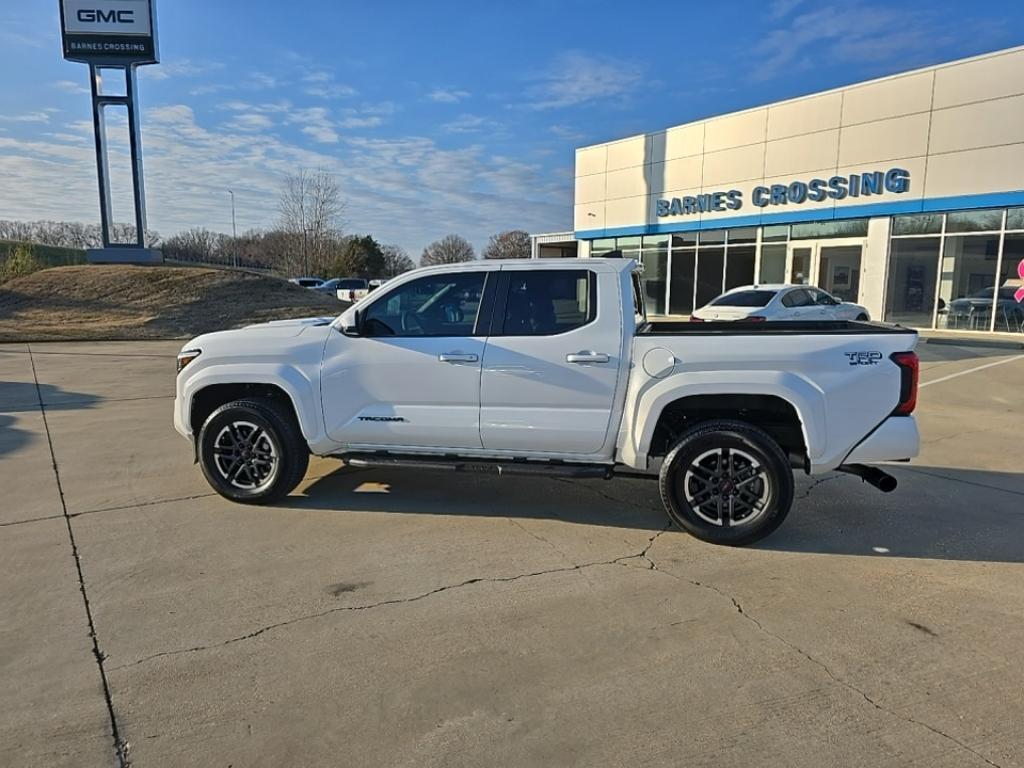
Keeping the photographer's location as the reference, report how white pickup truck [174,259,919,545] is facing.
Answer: facing to the left of the viewer

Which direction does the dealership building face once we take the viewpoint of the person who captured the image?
facing the viewer and to the left of the viewer

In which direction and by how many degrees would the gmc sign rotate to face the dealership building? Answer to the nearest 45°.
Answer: approximately 45° to its left

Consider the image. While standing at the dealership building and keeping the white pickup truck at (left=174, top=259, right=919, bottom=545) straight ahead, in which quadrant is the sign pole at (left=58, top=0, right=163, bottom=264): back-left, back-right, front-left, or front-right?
front-right

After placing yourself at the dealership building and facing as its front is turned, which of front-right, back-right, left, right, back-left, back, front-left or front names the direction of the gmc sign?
front-right

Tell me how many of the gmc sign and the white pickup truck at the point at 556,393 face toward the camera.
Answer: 1

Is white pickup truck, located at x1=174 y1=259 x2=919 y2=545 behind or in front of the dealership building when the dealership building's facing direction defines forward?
in front

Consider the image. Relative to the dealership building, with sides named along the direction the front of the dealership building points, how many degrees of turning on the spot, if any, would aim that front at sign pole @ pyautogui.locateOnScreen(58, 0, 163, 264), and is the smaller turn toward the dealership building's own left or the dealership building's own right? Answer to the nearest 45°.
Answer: approximately 45° to the dealership building's own right

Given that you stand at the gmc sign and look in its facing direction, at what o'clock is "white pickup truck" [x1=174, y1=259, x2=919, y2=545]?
The white pickup truck is roughly at 12 o'clock from the gmc sign.

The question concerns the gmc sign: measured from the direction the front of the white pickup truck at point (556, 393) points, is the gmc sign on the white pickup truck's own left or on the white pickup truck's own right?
on the white pickup truck's own right

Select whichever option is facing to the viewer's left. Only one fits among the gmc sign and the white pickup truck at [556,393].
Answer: the white pickup truck

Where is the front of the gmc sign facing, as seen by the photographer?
facing the viewer
